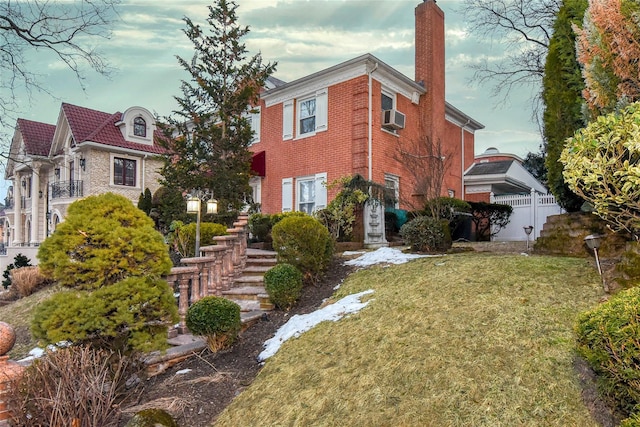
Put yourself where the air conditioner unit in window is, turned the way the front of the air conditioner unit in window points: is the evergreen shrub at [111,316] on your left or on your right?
on your right

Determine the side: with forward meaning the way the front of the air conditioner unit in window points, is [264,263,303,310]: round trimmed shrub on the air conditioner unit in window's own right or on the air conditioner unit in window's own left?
on the air conditioner unit in window's own right

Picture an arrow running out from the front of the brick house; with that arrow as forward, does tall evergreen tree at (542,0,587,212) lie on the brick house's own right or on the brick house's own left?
on the brick house's own left

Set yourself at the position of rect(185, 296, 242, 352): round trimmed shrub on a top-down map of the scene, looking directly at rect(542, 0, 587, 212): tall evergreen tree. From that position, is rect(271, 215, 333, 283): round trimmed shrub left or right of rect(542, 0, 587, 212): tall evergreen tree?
left

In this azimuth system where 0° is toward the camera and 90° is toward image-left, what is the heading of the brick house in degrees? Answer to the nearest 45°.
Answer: approximately 45°

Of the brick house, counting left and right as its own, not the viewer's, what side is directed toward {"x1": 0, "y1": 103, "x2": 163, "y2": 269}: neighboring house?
right

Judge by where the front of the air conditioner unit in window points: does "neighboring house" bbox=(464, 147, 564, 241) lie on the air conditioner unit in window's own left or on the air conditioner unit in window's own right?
on the air conditioner unit in window's own left

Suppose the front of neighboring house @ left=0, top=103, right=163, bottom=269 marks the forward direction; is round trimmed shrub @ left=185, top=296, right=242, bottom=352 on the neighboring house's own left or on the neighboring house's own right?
on the neighboring house's own left

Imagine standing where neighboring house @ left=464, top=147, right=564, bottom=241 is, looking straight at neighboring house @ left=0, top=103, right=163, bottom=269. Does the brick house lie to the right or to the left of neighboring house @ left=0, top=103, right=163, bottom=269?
left

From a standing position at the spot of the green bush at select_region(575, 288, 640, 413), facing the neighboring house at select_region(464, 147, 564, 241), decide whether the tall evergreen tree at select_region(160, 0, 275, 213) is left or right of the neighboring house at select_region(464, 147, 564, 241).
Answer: left

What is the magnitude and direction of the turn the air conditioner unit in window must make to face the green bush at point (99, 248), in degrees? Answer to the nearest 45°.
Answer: approximately 45° to its right
